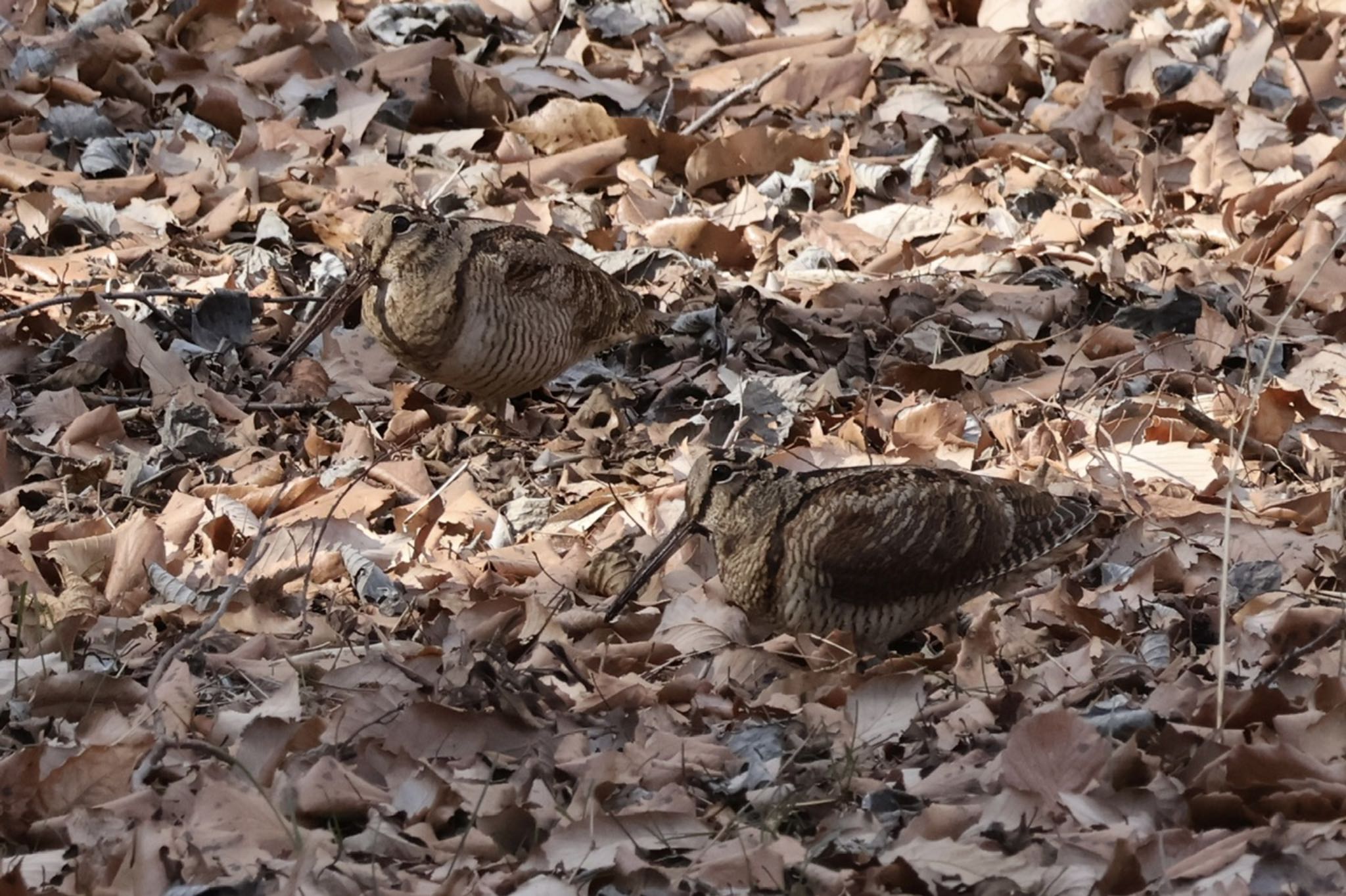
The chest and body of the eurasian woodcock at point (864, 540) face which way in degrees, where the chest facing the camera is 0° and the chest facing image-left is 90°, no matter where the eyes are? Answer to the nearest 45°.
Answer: approximately 90°

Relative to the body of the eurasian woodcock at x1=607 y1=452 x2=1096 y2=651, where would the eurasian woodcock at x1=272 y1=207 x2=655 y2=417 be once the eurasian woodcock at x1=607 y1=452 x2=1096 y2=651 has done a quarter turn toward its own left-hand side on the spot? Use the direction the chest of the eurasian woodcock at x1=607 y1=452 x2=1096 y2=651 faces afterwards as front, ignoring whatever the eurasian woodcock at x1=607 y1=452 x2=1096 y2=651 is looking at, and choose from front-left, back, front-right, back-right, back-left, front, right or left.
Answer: back-right

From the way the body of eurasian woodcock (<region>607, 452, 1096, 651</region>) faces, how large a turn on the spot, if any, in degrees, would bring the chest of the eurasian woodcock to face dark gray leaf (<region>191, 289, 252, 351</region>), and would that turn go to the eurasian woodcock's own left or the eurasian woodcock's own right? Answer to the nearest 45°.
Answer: approximately 45° to the eurasian woodcock's own right

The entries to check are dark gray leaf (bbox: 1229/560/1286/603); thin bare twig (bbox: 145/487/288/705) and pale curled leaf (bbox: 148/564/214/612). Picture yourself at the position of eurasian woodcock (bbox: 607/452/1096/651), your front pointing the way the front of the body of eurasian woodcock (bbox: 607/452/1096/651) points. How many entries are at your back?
1

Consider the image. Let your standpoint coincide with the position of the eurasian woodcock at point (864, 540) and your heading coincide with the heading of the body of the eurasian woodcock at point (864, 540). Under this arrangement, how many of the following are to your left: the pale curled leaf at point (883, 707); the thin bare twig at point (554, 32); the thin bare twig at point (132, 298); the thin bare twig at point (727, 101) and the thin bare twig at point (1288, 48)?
1

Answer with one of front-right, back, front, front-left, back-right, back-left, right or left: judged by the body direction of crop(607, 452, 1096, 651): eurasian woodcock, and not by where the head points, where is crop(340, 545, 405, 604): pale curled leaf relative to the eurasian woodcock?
front

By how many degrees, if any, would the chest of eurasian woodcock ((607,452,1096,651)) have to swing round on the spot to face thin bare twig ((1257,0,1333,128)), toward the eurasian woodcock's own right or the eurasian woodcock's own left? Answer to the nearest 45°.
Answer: approximately 90° to the eurasian woodcock's own right

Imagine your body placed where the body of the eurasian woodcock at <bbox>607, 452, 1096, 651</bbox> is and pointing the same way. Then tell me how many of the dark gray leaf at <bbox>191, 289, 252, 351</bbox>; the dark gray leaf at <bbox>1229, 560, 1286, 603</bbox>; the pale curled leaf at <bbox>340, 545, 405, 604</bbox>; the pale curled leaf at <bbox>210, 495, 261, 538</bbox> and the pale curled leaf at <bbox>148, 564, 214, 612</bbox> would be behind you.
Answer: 1

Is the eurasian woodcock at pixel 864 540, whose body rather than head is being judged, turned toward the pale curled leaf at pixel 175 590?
yes

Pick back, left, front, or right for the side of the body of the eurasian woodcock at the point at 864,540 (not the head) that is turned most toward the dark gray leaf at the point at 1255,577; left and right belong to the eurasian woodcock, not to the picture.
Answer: back

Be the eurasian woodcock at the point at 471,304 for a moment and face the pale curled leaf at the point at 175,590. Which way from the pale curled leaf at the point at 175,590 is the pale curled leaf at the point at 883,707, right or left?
left

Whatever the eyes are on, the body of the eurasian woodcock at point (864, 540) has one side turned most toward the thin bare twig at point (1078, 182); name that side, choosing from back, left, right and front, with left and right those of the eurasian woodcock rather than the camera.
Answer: right

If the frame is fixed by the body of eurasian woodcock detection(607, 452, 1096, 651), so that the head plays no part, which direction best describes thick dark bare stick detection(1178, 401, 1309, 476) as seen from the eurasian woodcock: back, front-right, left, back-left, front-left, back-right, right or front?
back-right

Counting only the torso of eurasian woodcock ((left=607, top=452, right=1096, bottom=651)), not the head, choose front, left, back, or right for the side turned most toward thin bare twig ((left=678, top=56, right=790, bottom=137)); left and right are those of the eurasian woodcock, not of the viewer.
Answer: right

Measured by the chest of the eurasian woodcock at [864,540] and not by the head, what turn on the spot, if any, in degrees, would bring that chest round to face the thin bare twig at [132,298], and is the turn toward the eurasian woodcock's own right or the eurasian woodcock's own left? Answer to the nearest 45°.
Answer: approximately 45° to the eurasian woodcock's own right

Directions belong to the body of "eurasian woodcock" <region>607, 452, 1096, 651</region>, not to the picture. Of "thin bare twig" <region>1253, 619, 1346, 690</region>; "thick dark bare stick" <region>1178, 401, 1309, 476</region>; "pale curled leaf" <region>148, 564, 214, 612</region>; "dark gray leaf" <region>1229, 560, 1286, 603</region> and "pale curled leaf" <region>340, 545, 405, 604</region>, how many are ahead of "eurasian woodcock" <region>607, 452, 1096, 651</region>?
2

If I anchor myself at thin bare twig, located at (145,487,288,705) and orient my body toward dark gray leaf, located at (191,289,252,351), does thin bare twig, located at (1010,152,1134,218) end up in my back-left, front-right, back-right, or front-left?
front-right

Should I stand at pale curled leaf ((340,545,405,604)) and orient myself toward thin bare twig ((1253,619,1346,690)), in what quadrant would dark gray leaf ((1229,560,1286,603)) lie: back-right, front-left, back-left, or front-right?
front-left
